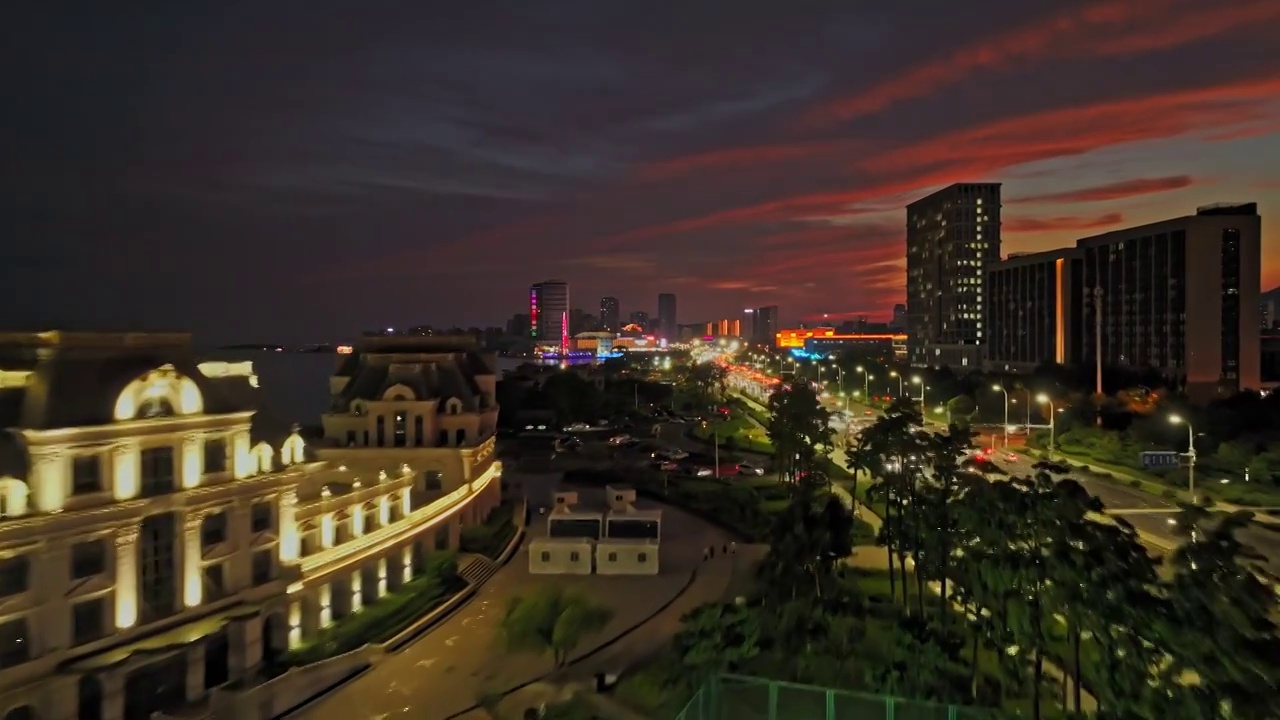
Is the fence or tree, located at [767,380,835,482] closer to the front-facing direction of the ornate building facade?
the fence

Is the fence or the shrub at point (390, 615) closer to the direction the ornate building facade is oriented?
the fence

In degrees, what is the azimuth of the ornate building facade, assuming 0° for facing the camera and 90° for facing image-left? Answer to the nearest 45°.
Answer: approximately 315°

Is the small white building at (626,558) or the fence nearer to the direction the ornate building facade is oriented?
the fence

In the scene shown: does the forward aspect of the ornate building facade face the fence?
yes
